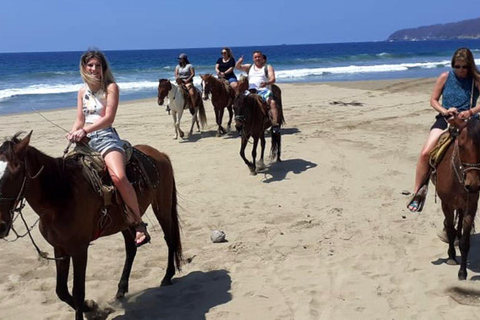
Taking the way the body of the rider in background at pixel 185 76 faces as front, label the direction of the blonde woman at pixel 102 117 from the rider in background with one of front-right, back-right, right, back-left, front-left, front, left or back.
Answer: front-left

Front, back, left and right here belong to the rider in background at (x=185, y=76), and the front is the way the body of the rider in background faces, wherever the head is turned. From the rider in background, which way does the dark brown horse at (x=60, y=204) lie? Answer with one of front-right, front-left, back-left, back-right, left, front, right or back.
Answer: front-left

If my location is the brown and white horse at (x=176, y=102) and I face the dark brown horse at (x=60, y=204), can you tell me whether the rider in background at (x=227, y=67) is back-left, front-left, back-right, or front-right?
back-left

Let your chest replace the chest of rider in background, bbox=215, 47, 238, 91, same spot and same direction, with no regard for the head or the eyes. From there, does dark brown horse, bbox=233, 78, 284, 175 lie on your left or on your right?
on your left

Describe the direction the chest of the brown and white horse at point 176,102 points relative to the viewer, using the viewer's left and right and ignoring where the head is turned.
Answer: facing the viewer and to the left of the viewer

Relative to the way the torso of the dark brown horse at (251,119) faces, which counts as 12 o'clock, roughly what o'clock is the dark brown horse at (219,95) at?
the dark brown horse at (219,95) is roughly at 4 o'clock from the dark brown horse at (251,119).
